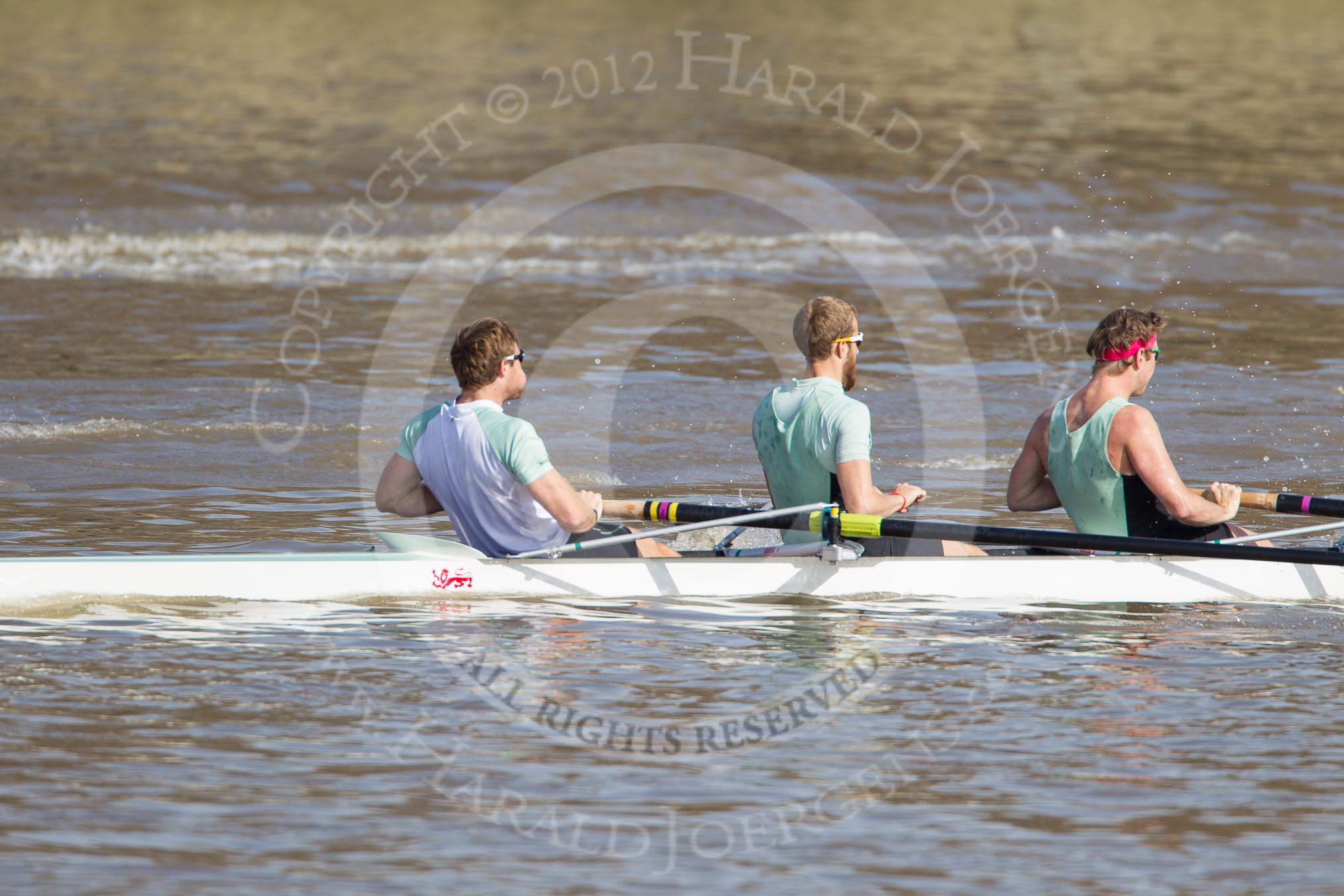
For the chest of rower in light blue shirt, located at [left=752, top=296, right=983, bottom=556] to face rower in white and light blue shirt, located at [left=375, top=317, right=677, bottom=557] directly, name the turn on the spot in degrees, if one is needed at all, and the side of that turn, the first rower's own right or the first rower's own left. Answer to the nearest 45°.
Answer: approximately 135° to the first rower's own left

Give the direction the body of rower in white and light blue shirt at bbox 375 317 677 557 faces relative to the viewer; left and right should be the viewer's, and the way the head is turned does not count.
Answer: facing away from the viewer and to the right of the viewer

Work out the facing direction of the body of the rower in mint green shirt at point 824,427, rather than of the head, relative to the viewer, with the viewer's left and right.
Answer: facing away from the viewer and to the right of the viewer

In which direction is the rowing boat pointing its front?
to the viewer's left

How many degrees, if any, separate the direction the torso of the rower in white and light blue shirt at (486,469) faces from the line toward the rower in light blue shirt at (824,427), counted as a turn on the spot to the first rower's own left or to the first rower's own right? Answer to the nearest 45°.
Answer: approximately 45° to the first rower's own right

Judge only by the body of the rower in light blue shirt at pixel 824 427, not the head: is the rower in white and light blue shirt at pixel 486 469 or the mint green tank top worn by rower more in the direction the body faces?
the mint green tank top worn by rower
